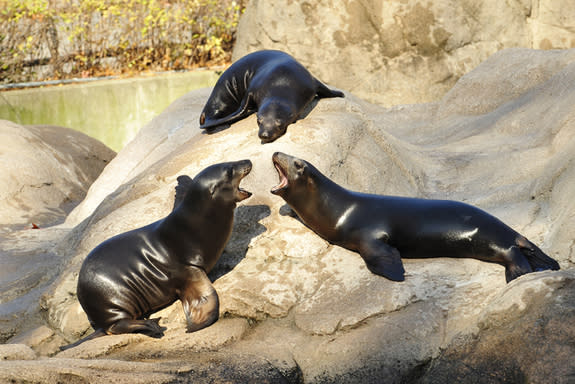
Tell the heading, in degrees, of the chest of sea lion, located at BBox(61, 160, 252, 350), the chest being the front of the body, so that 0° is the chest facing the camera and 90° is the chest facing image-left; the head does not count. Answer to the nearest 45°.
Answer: approximately 270°

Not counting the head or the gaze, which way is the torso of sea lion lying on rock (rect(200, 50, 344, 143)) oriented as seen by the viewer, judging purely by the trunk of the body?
toward the camera

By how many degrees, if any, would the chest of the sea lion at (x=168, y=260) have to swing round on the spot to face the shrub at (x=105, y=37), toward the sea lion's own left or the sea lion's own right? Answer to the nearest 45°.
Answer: approximately 90° to the sea lion's own left

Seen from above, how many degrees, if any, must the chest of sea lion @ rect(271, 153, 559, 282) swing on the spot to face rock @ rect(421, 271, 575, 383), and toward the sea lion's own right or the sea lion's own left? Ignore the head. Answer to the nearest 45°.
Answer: approximately 135° to the sea lion's own left

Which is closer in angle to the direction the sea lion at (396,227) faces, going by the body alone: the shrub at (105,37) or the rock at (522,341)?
the shrub

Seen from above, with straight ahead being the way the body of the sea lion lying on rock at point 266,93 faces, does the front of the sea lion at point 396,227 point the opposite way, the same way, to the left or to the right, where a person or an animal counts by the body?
to the right

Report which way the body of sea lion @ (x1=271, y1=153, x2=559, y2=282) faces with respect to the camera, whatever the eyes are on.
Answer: to the viewer's left

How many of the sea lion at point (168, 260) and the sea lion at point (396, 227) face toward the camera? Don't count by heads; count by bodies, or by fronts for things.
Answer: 0

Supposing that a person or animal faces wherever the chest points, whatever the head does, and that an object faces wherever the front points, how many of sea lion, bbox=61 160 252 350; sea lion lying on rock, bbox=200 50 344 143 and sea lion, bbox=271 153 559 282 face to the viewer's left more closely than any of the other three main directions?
1

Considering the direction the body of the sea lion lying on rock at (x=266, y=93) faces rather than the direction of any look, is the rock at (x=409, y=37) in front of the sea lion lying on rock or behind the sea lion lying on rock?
behind

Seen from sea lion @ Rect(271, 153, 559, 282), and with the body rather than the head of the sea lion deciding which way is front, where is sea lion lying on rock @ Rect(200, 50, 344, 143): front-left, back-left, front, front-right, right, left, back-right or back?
front-right

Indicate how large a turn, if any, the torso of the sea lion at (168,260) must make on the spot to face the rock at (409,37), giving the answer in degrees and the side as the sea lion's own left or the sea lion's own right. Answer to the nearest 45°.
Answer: approximately 45° to the sea lion's own left

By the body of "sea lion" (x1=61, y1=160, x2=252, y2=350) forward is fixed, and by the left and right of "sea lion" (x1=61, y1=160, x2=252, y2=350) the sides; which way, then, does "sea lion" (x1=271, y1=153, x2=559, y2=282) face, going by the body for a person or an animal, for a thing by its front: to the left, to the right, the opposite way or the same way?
the opposite way

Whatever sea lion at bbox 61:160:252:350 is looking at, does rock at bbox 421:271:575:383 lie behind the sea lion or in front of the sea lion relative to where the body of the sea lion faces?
in front
